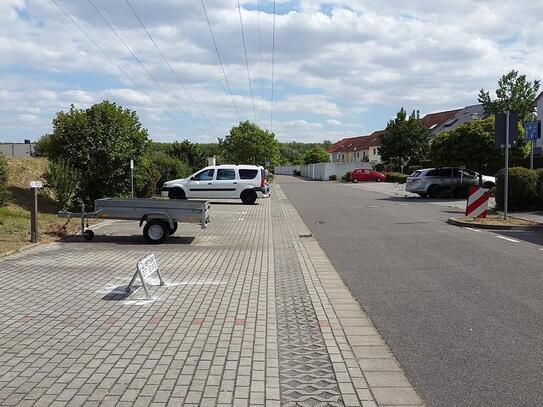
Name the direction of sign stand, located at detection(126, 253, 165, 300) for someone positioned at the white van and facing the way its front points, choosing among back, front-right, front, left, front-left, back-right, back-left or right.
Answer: left

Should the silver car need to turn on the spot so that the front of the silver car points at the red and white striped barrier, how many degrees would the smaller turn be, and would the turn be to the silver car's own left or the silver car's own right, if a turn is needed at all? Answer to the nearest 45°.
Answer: approximately 135° to the silver car's own right

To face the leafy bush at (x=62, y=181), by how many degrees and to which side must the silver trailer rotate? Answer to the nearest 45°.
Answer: approximately 45° to its right

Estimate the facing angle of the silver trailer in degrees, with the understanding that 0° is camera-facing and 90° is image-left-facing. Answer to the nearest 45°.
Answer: approximately 90°

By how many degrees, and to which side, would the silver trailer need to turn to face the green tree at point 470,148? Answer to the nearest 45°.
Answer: approximately 135° to its right

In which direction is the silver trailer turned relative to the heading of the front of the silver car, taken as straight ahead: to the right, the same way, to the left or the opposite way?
the opposite way

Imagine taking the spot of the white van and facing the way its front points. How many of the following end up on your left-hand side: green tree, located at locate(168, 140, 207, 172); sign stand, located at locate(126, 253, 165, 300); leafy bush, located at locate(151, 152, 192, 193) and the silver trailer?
2

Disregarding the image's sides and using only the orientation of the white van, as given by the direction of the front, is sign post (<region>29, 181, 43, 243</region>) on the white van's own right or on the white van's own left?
on the white van's own left

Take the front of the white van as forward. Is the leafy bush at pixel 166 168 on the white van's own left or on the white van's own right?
on the white van's own right

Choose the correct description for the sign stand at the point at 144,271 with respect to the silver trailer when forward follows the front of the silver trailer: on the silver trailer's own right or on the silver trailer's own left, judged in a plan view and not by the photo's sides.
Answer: on the silver trailer's own left

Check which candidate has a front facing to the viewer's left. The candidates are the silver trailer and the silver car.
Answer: the silver trailer

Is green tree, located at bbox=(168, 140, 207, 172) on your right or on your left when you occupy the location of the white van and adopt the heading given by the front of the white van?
on your right

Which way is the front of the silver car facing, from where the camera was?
facing away from the viewer and to the right of the viewer
